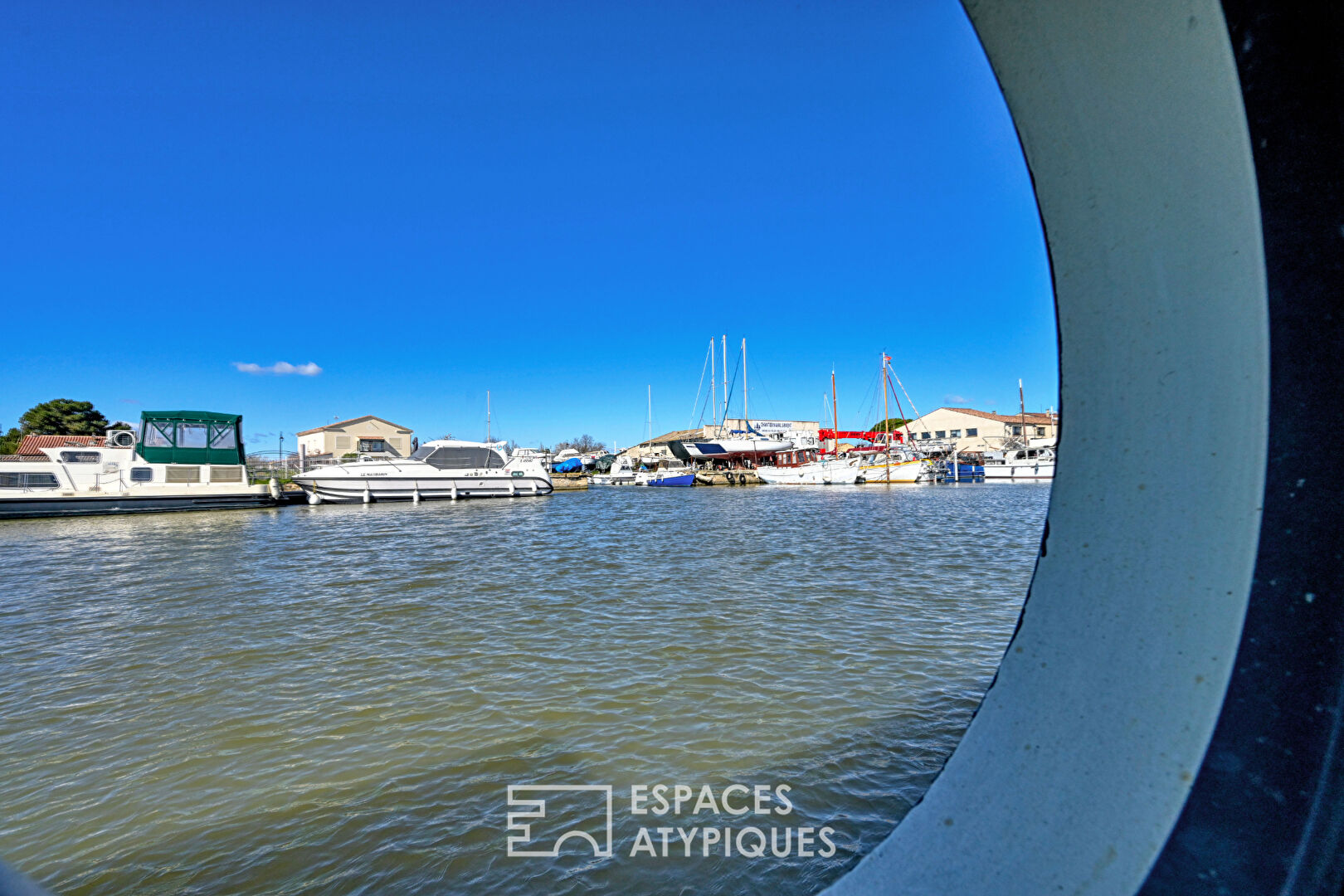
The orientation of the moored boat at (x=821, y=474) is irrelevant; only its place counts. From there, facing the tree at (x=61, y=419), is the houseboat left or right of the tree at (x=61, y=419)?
left

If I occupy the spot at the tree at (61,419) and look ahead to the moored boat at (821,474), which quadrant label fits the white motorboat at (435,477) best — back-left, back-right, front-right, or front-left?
front-right

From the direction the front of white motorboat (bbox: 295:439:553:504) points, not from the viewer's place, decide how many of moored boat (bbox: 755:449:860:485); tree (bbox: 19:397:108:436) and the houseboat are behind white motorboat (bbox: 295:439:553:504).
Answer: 1

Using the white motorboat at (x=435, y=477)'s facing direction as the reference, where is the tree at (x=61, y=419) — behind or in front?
in front

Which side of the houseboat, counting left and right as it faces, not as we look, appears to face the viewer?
left

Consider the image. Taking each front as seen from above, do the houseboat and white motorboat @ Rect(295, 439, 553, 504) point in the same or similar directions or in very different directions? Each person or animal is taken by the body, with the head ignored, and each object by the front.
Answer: same or similar directions

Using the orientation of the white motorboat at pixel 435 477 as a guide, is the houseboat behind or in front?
in front

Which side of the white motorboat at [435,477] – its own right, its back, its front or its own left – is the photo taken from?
left

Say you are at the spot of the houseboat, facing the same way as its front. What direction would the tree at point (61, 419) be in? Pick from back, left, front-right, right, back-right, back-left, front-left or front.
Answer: right

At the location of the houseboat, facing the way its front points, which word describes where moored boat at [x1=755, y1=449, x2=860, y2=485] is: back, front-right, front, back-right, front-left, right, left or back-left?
back

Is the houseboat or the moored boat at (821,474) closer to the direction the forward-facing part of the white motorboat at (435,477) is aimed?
the houseboat

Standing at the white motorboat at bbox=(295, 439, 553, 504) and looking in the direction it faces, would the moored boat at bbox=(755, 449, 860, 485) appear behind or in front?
behind
